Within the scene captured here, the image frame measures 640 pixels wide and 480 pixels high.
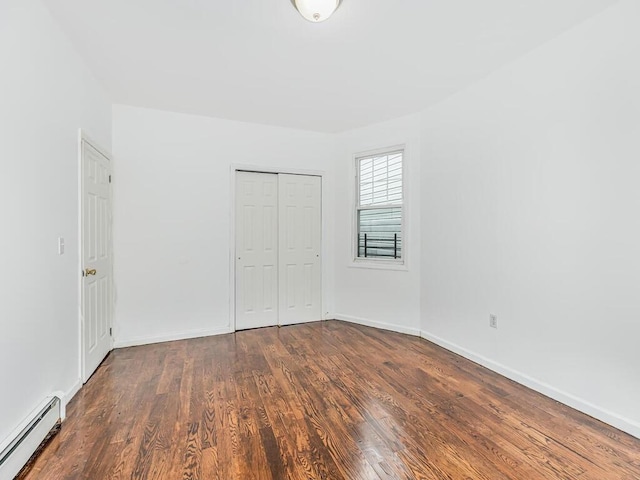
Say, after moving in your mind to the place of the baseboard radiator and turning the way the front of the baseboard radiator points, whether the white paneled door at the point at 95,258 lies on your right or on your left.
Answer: on your left

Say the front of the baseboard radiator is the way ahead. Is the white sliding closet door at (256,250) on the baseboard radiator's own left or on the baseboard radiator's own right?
on the baseboard radiator's own left

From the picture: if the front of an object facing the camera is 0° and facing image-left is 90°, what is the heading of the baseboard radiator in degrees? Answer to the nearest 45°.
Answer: approximately 315°

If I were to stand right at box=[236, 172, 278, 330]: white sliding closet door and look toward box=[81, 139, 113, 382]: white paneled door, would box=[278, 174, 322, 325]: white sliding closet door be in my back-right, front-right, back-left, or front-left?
back-left
